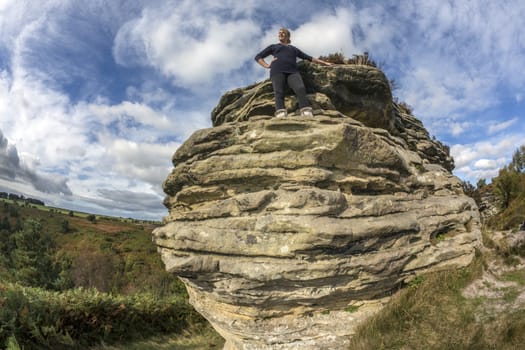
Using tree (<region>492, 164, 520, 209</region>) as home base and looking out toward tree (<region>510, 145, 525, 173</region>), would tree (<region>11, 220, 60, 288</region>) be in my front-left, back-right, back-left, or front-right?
back-left

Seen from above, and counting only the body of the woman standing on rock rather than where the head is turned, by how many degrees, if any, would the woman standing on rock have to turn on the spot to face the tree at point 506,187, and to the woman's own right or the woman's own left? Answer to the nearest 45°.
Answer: approximately 135° to the woman's own left

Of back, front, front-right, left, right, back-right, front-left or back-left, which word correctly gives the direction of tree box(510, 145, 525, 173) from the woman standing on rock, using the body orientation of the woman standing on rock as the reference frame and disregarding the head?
back-left

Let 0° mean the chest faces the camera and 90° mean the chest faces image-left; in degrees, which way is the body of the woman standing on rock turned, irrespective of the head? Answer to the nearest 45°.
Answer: approximately 0°

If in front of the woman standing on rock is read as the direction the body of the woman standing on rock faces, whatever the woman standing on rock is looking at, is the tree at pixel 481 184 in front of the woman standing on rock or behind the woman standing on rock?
behind
